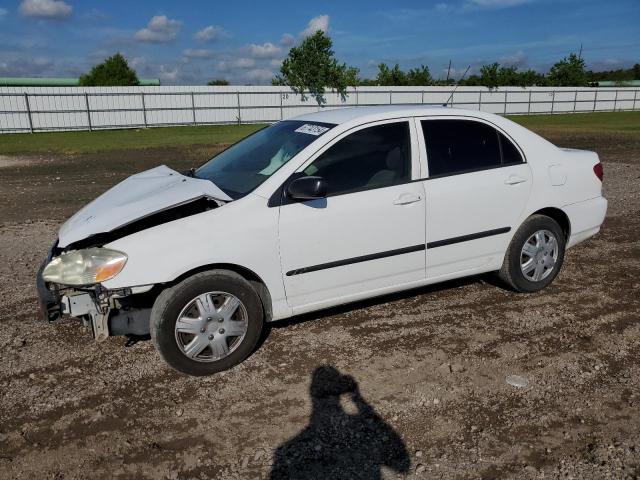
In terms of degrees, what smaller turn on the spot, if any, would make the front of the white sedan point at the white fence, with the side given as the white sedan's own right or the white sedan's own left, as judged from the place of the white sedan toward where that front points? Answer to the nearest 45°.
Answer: approximately 135° to the white sedan's own right

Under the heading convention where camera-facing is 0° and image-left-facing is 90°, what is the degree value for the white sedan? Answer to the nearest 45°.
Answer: approximately 45°

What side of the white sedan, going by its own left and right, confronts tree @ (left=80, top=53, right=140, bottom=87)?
right

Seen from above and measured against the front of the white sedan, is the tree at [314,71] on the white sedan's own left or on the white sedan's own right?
on the white sedan's own right
